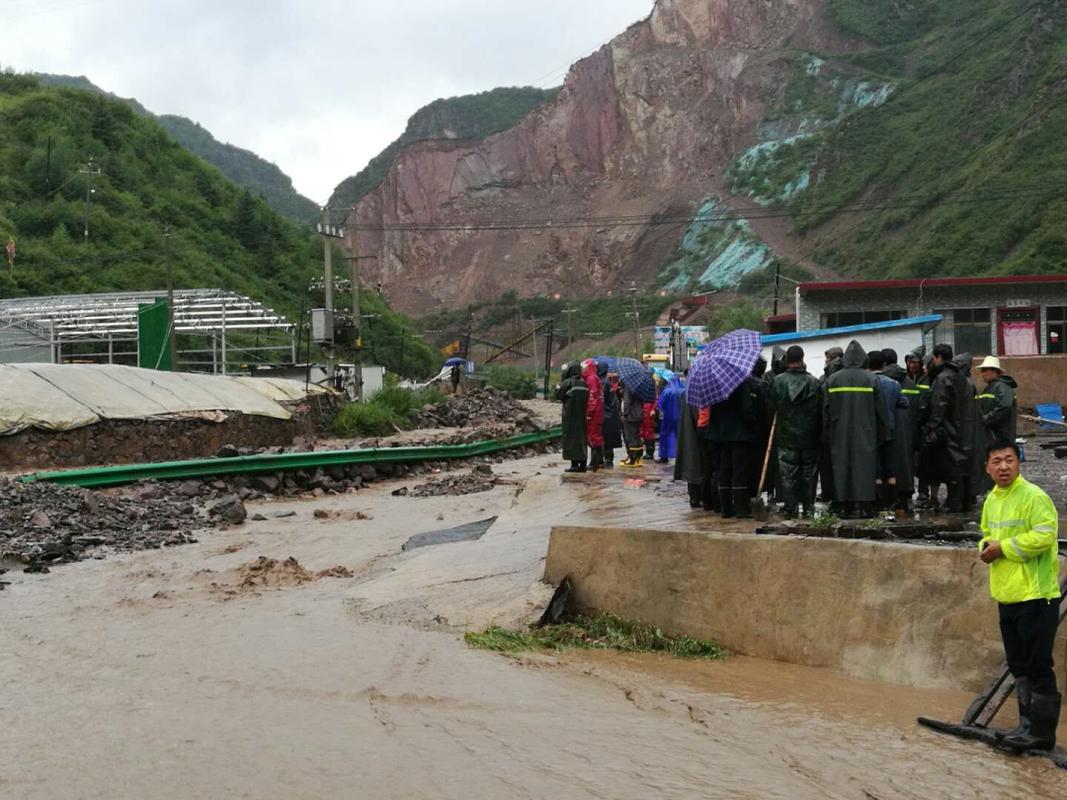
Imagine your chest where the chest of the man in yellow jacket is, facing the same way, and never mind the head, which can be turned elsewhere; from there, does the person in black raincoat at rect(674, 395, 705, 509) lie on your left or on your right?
on your right

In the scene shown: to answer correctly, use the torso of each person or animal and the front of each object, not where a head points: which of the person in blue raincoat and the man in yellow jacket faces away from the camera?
the person in blue raincoat

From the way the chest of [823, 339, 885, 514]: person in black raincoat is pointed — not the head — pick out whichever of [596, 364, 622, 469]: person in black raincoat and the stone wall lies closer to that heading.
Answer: the person in black raincoat

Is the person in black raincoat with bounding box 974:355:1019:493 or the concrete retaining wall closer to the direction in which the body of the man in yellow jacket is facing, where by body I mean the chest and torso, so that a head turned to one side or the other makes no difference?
the concrete retaining wall

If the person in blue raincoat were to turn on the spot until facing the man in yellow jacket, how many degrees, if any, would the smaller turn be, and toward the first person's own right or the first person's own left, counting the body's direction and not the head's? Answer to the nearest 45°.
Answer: approximately 180°

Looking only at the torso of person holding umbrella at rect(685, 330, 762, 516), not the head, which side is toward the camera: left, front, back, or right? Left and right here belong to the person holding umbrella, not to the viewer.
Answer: back

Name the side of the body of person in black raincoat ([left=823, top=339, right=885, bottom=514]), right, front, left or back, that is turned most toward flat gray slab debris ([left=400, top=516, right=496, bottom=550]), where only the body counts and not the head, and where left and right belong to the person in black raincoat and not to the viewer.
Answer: left

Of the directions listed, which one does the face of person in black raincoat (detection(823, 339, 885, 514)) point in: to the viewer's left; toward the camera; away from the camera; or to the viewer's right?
away from the camera

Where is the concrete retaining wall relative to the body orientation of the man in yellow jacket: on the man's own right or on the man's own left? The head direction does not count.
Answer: on the man's own right

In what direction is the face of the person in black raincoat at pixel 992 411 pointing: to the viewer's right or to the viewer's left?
to the viewer's left

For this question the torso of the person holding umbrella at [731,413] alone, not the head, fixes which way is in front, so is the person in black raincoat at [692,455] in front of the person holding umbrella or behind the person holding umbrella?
in front
